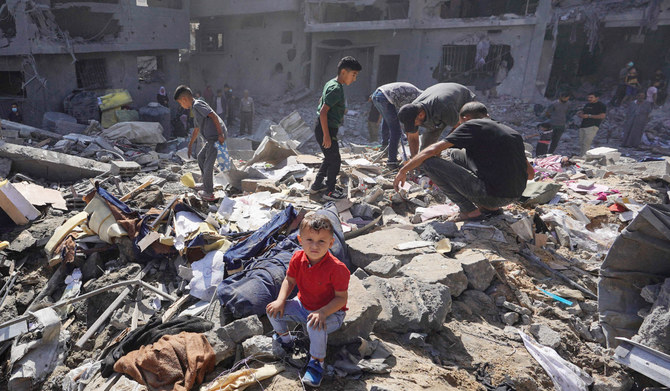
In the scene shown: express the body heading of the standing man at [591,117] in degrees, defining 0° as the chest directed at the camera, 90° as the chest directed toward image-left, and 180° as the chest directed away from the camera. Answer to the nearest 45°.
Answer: approximately 45°
